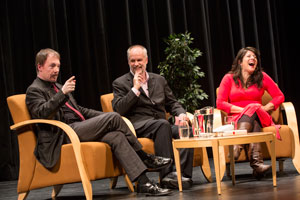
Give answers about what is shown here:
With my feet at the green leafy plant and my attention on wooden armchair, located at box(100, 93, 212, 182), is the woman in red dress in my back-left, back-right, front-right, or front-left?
front-left

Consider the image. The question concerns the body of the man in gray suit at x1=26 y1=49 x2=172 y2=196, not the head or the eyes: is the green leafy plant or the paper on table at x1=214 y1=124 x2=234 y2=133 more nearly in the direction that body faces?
the paper on table

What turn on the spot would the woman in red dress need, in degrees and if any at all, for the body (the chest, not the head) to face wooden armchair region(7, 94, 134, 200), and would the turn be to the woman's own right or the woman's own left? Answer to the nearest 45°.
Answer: approximately 45° to the woman's own right

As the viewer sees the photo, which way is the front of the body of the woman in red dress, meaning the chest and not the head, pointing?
toward the camera

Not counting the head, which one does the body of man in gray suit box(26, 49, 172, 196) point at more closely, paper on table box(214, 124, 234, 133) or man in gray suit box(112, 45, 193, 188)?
the paper on table

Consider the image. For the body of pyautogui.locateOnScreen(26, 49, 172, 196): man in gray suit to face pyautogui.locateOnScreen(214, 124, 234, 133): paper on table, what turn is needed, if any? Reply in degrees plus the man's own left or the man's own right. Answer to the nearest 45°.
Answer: approximately 45° to the man's own left

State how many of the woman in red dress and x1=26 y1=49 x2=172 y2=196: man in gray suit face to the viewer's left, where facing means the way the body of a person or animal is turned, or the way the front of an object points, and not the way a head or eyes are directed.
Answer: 0

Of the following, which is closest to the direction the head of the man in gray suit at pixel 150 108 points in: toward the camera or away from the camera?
toward the camera

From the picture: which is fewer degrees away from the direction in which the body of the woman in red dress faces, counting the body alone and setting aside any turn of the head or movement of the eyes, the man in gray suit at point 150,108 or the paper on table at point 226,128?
the paper on table

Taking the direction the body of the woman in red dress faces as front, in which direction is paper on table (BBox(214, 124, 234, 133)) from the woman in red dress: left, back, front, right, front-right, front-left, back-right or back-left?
front

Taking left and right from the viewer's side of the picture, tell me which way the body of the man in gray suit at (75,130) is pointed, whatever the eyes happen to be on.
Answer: facing the viewer and to the right of the viewer
